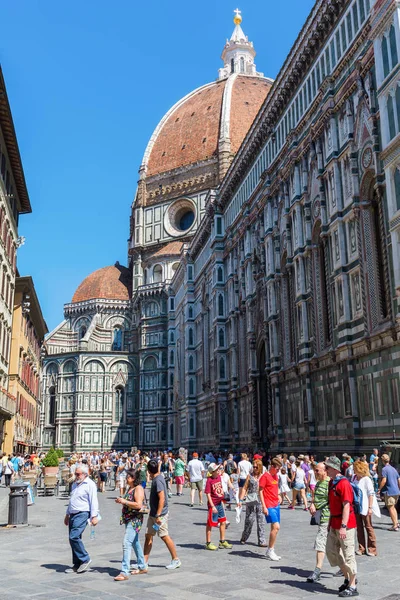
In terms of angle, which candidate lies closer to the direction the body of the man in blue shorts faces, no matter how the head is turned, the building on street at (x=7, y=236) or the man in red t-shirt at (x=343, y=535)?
the man in red t-shirt

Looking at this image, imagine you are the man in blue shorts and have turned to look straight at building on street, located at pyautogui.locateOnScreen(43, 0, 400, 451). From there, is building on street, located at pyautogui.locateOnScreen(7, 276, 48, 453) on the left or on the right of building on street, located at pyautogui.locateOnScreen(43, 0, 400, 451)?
left

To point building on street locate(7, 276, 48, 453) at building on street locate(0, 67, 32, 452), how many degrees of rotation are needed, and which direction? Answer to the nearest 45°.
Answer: approximately 45° to its right

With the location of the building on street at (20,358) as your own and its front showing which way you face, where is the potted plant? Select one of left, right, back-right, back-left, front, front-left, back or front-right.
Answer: front-right

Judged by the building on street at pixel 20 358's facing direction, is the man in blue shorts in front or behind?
in front

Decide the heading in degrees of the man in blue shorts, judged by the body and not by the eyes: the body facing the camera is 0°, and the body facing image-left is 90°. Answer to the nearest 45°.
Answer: approximately 315°

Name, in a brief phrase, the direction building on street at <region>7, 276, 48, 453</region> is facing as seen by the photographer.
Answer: facing the viewer and to the right of the viewer

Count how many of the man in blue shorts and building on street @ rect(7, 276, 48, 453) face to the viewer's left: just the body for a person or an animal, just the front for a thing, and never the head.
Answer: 0

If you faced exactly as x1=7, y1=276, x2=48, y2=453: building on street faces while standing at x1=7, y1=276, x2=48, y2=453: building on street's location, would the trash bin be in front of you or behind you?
in front
